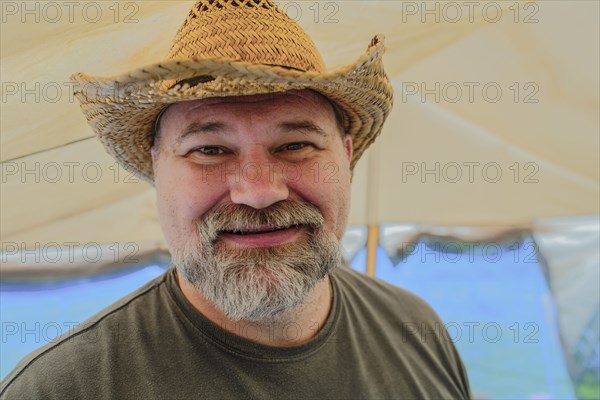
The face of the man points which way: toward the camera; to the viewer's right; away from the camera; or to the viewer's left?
toward the camera

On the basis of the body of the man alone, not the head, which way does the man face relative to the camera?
toward the camera
